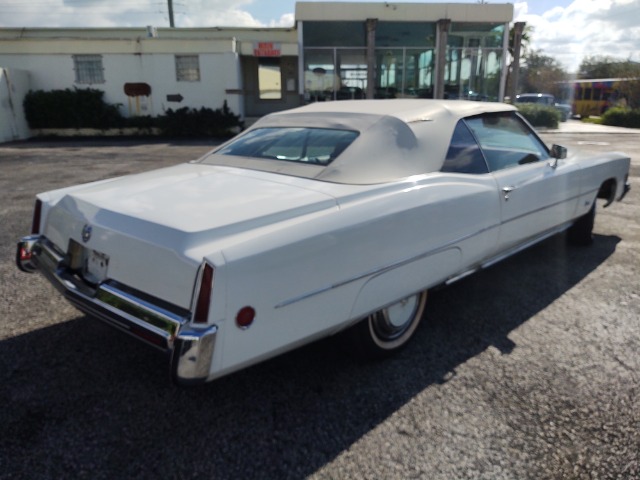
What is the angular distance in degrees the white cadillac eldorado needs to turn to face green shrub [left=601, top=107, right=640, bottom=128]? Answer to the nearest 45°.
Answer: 0° — it already faces it

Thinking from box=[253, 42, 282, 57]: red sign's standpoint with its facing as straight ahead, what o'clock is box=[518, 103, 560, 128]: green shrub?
The green shrub is roughly at 9 o'clock from the red sign.

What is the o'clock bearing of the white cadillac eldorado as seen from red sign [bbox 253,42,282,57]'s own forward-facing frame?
The white cadillac eldorado is roughly at 12 o'clock from the red sign.

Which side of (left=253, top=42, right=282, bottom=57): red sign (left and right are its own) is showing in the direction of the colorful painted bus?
left

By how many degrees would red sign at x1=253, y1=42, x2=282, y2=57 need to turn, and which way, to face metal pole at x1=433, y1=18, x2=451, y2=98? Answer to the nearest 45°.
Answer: approximately 90° to its left

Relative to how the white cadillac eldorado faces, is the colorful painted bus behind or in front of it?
in front

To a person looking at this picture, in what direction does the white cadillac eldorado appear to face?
facing away from the viewer and to the right of the viewer

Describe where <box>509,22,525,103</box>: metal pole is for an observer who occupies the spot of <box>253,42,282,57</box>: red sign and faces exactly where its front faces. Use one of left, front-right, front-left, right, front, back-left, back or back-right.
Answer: left

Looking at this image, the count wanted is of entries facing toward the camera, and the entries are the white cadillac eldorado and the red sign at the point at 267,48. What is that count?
1

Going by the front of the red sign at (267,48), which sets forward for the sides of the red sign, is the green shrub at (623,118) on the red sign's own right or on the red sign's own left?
on the red sign's own left

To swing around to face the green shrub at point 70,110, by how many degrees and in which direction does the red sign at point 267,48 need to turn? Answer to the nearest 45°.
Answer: approximately 90° to its right

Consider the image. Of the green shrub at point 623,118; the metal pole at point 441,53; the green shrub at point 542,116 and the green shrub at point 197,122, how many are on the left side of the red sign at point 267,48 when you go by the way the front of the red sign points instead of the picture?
3

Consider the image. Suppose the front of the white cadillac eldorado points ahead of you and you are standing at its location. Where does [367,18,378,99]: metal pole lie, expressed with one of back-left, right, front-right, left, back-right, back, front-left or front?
front-left

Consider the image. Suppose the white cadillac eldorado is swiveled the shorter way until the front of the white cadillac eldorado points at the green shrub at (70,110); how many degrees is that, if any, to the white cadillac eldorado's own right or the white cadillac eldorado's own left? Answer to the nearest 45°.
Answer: approximately 90° to the white cadillac eldorado's own left

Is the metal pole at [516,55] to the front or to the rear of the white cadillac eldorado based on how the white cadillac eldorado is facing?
to the front
